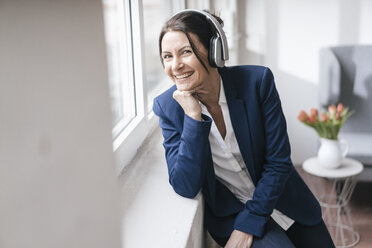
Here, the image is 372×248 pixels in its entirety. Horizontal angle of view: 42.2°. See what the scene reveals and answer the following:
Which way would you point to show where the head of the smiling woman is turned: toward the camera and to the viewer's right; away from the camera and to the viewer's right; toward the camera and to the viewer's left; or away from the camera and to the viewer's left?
toward the camera and to the viewer's left

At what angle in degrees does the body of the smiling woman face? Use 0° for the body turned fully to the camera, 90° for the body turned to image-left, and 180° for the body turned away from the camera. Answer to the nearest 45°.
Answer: approximately 45°

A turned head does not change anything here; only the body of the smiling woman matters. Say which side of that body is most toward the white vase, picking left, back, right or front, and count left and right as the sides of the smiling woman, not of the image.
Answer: back

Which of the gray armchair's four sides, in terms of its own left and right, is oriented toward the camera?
front

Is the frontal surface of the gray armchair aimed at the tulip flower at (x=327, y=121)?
yes

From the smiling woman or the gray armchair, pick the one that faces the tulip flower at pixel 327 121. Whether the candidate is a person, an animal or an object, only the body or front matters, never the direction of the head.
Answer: the gray armchair

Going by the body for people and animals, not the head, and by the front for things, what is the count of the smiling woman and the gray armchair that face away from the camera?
0

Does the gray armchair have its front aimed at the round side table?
yes

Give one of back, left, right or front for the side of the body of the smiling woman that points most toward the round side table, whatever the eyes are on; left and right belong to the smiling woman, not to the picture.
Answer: back

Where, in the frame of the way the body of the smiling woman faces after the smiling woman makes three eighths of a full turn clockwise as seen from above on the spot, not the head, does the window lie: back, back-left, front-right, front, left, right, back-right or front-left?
front-left

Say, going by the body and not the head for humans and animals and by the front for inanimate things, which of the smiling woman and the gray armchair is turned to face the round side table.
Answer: the gray armchair

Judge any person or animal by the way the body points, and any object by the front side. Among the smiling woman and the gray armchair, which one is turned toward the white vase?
the gray armchair

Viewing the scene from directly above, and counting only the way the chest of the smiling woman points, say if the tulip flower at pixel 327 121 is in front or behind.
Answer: behind
